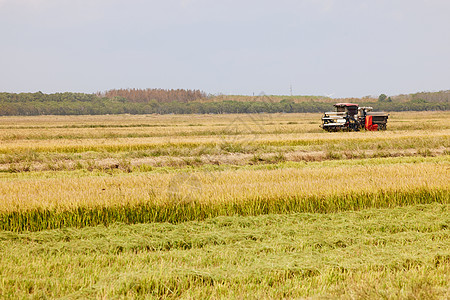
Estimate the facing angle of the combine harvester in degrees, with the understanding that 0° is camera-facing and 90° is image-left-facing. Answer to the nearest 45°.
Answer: approximately 45°
